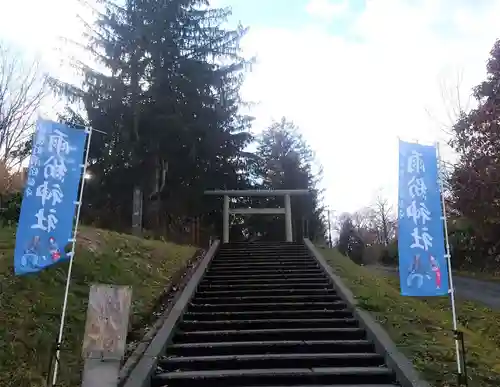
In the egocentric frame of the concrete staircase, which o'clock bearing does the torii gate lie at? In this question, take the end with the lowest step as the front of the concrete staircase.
The torii gate is roughly at 6 o'clock from the concrete staircase.

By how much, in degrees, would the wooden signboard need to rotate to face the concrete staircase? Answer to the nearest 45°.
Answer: approximately 135° to its left

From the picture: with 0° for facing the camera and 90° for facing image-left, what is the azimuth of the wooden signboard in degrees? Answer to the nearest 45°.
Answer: approximately 0°

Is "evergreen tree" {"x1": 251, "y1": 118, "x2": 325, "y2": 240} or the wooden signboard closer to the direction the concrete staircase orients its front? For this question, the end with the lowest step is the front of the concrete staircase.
the wooden signboard

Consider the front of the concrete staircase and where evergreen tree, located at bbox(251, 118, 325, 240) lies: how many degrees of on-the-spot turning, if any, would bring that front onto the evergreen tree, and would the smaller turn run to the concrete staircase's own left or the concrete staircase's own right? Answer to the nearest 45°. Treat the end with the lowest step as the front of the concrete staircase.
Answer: approximately 180°

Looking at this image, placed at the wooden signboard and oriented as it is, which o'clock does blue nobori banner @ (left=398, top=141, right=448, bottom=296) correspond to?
The blue nobori banner is roughly at 9 o'clock from the wooden signboard.

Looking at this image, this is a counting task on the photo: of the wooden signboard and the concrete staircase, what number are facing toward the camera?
2

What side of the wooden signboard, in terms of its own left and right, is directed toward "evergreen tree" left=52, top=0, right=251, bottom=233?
back

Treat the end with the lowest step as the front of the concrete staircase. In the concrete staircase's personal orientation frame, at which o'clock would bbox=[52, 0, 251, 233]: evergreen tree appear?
The evergreen tree is roughly at 5 o'clock from the concrete staircase.

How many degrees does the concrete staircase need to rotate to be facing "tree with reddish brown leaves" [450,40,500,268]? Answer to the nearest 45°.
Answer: approximately 135° to its left

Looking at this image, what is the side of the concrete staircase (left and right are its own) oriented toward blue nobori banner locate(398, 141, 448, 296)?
left

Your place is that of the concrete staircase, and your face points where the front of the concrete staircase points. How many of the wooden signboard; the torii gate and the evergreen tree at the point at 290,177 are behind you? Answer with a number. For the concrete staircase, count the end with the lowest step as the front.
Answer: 2
